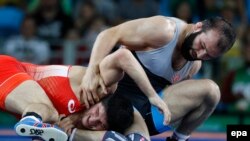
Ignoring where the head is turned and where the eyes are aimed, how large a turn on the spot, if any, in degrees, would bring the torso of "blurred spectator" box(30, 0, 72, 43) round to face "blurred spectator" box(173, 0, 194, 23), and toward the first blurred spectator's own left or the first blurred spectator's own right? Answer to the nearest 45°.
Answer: approximately 90° to the first blurred spectator's own left

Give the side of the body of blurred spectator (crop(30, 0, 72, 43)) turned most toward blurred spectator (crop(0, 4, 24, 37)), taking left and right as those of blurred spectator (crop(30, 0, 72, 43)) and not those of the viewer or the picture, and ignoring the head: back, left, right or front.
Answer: right

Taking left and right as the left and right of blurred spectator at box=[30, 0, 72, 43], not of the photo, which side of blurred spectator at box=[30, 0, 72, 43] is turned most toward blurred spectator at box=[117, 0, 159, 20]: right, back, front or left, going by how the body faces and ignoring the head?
left

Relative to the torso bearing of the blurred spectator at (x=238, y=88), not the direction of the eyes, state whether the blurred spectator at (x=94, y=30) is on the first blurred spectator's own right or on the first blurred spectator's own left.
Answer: on the first blurred spectator's own right

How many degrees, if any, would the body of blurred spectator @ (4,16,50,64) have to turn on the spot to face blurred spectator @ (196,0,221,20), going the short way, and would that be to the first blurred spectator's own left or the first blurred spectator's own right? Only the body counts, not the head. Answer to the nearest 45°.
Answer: approximately 90° to the first blurred spectator's own left

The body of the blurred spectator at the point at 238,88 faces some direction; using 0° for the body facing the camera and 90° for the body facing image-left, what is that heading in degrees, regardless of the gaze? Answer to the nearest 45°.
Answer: approximately 0°

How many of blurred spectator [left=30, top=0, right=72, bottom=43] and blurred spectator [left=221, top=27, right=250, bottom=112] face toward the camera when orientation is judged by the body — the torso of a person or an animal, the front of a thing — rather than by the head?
2

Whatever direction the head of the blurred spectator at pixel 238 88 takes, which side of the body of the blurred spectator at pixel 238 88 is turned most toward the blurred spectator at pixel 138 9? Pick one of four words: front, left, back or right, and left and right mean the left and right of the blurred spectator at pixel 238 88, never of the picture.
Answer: right

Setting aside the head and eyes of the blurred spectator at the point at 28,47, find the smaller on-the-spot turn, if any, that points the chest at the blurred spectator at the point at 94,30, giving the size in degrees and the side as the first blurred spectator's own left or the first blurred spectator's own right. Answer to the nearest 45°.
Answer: approximately 90° to the first blurred spectator's own left

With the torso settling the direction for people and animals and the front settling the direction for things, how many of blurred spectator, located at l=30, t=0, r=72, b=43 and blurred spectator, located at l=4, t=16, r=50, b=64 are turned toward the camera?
2

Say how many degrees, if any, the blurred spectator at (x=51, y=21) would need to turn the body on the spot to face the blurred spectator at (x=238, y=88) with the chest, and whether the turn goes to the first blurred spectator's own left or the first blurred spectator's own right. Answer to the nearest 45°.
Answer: approximately 90° to the first blurred spectator's own left
